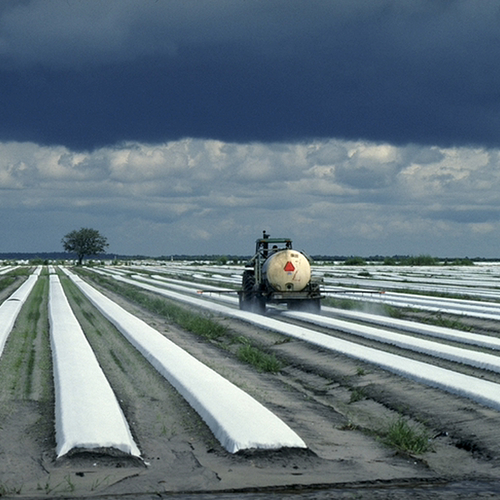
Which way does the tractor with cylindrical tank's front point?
away from the camera

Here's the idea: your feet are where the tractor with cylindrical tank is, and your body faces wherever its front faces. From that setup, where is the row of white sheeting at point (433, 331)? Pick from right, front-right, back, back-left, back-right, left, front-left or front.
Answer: back-right

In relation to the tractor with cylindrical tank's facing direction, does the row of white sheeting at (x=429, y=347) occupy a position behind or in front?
behind

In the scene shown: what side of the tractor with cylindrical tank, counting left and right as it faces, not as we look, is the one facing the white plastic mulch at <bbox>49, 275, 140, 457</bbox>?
back

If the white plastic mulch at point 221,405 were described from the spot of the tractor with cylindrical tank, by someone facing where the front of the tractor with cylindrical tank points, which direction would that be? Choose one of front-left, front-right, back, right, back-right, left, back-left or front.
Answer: back

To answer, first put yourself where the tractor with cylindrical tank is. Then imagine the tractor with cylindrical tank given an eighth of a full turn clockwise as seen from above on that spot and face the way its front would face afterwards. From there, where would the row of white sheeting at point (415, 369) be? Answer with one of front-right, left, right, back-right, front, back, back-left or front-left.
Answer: back-right
